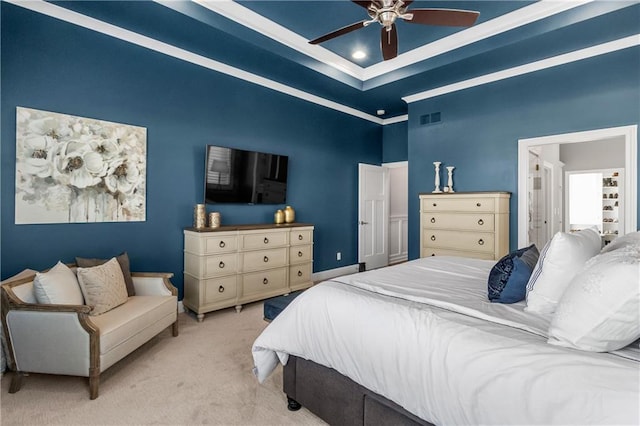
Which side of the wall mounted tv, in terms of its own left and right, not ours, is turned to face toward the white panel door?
left

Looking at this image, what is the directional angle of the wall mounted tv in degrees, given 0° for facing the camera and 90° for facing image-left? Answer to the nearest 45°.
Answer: approximately 315°

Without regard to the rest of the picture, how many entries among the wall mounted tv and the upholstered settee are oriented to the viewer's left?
0

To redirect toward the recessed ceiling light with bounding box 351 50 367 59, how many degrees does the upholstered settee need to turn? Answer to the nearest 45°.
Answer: approximately 45° to its left

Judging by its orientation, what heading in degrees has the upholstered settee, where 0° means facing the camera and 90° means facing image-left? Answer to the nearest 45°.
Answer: approximately 315°

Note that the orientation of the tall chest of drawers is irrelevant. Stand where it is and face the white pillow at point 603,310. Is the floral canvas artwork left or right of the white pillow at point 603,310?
right

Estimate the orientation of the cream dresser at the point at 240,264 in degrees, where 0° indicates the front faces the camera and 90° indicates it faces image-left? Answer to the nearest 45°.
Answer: approximately 315°
